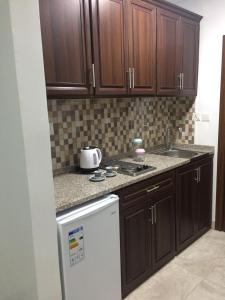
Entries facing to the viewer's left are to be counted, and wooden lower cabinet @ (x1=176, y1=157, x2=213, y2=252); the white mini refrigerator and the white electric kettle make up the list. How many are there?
1

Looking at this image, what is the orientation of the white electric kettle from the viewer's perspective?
to the viewer's left

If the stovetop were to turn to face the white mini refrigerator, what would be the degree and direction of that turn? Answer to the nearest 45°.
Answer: approximately 45° to its right

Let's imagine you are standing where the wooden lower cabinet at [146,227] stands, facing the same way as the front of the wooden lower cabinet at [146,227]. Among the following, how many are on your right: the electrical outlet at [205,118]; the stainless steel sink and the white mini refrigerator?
1

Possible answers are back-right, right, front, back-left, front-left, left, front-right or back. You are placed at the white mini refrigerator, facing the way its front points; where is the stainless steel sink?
left

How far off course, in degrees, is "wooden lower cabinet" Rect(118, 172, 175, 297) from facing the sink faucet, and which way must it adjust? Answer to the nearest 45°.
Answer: approximately 135° to its left

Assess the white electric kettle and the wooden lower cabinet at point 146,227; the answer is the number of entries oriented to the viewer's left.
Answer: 1

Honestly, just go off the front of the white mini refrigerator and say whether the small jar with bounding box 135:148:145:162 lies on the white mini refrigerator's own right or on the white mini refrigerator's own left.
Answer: on the white mini refrigerator's own left
